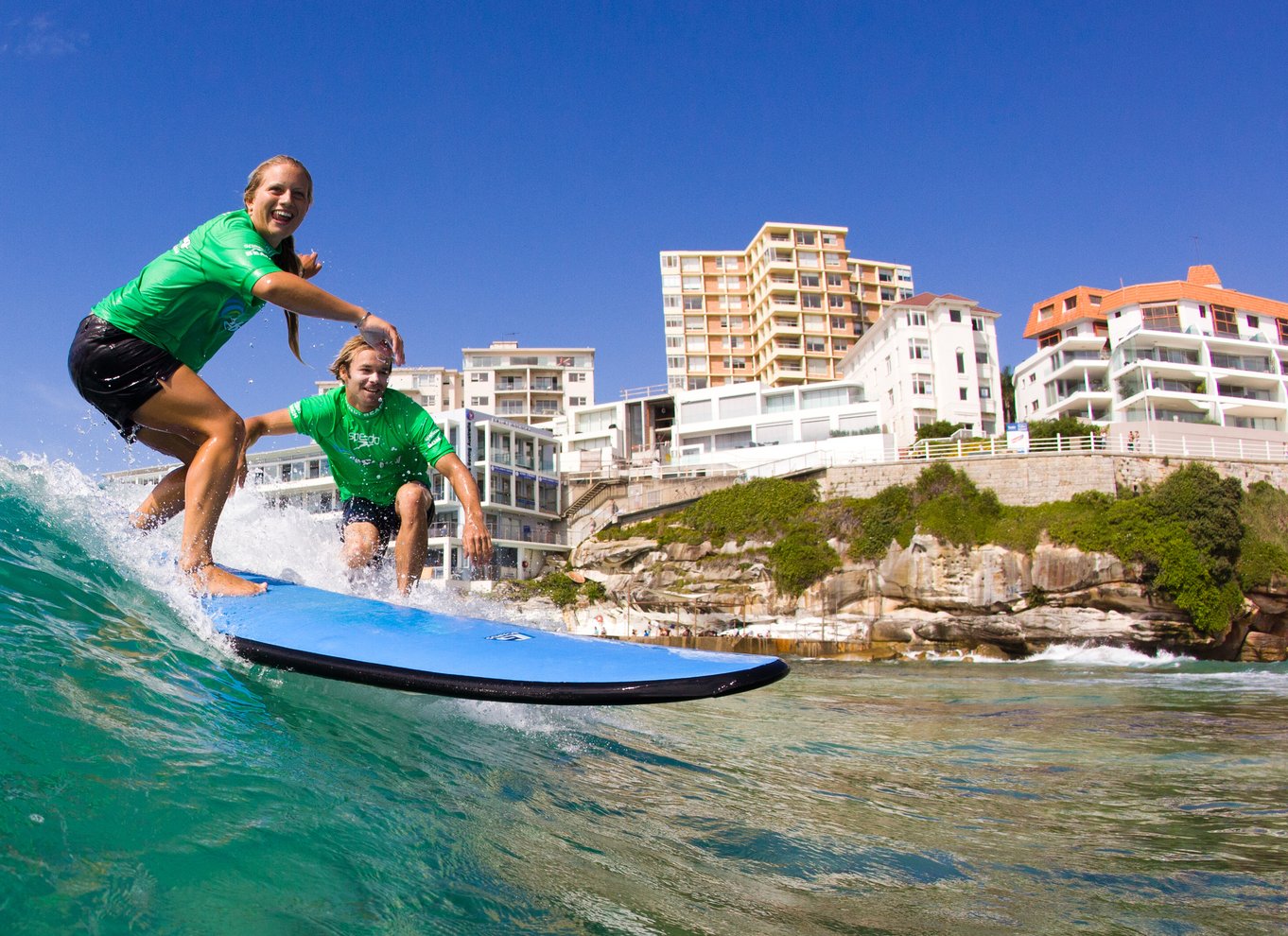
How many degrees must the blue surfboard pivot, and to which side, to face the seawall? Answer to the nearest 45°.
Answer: approximately 45° to its left

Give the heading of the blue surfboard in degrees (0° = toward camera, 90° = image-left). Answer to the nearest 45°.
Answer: approximately 270°

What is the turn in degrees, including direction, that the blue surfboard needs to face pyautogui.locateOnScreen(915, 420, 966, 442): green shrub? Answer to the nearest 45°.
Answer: approximately 45° to its left

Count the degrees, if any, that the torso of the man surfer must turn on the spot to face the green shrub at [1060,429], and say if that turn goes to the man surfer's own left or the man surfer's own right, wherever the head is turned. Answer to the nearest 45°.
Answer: approximately 135° to the man surfer's own left

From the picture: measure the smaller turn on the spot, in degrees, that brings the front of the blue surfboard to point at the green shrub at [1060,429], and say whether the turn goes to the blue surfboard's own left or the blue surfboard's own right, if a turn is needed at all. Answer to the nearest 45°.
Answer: approximately 45° to the blue surfboard's own left

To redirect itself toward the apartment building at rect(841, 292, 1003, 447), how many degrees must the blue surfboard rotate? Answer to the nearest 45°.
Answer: approximately 45° to its left

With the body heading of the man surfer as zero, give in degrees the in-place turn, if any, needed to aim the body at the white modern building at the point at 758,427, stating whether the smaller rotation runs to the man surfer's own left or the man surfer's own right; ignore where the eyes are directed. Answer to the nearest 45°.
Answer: approximately 135° to the man surfer's own left

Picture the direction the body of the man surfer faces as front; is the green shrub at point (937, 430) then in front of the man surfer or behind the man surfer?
behind

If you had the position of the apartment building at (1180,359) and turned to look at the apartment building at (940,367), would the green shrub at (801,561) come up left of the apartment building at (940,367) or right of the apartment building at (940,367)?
left

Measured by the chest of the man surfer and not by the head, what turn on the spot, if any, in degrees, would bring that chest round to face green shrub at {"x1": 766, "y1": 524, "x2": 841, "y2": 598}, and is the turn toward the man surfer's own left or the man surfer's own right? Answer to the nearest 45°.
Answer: approximately 135° to the man surfer's own left

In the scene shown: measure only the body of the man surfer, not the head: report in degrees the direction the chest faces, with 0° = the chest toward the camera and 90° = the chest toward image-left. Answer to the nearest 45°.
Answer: approximately 0°
